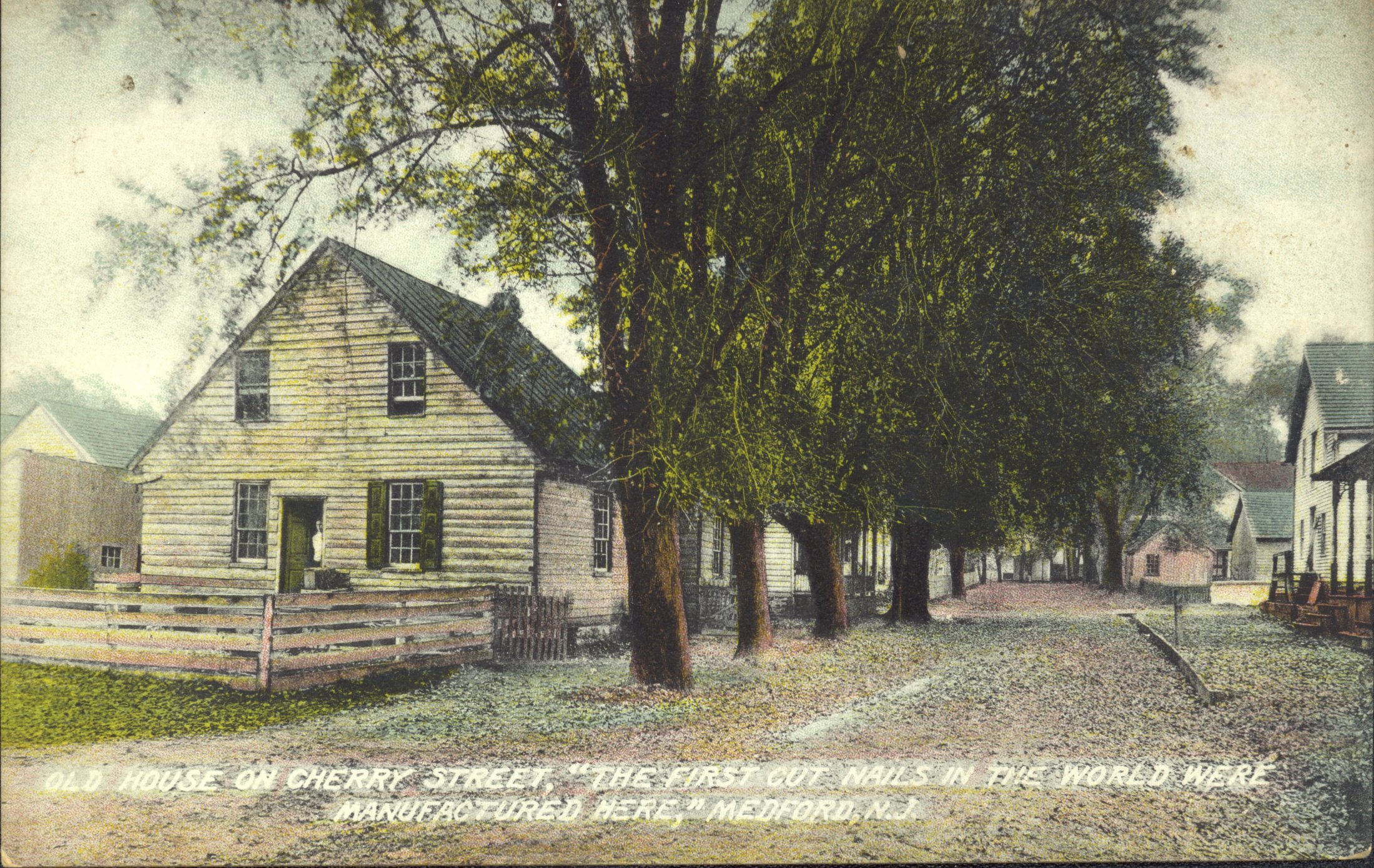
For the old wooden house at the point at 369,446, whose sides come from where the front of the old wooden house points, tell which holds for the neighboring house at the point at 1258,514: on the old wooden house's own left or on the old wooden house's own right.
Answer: on the old wooden house's own left

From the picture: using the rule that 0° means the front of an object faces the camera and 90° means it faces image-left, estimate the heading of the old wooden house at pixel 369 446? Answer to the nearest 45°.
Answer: approximately 0°

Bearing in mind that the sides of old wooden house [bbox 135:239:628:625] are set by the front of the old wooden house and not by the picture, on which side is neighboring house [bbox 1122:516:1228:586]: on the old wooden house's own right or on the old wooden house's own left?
on the old wooden house's own left

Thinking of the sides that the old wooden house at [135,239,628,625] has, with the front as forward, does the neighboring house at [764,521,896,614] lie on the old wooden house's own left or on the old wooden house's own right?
on the old wooden house's own left
